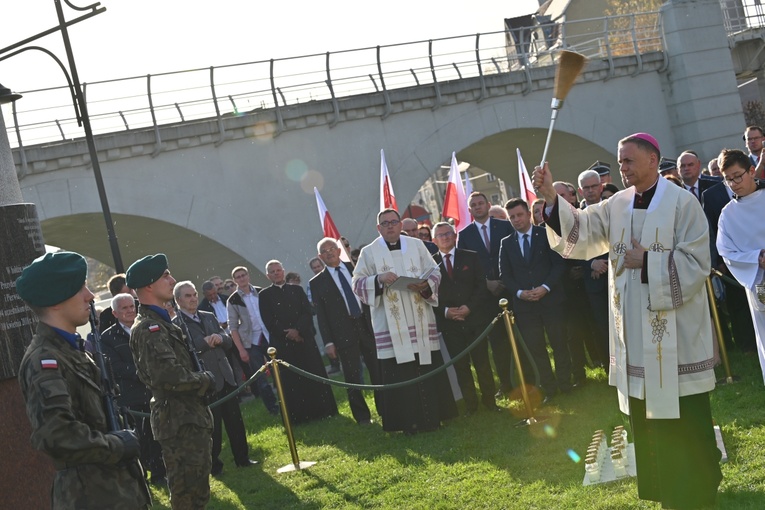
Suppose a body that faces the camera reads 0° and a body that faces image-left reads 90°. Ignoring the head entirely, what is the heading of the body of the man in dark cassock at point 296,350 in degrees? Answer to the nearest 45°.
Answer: approximately 0°

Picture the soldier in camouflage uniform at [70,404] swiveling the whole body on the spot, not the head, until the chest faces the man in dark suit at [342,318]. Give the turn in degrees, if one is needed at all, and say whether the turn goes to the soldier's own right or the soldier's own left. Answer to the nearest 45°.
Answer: approximately 45° to the soldier's own left

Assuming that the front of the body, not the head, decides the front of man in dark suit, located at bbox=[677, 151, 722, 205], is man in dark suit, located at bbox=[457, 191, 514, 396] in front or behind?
in front

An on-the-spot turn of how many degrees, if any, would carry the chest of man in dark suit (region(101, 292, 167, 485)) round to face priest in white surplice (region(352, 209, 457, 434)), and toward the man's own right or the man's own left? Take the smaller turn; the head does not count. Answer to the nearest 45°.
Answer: approximately 45° to the man's own left

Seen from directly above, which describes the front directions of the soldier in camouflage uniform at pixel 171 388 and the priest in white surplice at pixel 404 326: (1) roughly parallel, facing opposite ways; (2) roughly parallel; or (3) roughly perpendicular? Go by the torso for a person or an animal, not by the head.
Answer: roughly perpendicular

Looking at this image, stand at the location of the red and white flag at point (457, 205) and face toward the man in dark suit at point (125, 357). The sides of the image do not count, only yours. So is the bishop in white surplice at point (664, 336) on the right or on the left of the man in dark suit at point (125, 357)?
left

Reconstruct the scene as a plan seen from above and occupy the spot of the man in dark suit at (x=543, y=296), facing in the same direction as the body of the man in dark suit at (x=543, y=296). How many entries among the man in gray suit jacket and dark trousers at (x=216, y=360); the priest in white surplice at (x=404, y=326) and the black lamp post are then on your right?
3

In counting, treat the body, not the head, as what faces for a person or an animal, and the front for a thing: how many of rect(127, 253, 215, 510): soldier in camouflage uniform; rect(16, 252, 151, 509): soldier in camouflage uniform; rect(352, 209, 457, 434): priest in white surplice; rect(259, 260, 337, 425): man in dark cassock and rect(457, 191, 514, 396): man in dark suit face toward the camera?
3

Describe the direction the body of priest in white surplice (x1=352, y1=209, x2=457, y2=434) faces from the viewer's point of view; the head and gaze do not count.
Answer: toward the camera

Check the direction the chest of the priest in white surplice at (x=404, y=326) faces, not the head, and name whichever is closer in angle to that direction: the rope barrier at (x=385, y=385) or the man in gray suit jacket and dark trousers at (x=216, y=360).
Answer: the rope barrier

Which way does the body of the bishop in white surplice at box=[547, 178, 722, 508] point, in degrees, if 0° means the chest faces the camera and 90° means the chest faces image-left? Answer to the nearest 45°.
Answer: approximately 45°

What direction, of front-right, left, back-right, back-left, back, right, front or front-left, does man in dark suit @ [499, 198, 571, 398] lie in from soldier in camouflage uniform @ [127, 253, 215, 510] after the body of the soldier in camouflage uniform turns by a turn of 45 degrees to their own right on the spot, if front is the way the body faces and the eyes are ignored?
left

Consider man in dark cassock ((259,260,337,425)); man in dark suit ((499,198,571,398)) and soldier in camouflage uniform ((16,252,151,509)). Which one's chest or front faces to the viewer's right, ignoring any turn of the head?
the soldier in camouflage uniform

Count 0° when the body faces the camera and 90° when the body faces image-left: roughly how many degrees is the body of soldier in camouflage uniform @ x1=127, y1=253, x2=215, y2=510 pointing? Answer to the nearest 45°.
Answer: approximately 270°
